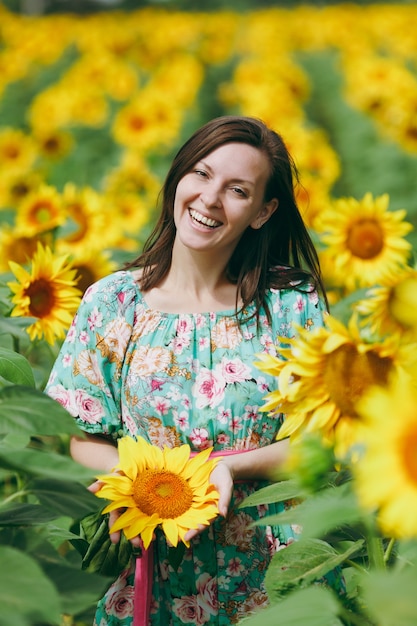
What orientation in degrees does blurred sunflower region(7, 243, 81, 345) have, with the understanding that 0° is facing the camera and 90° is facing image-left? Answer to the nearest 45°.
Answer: approximately 45°

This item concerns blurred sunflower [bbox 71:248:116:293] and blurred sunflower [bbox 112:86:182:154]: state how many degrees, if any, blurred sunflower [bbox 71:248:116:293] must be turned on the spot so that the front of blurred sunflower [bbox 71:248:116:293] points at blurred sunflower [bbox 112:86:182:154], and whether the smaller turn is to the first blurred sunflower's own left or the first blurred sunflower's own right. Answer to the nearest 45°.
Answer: approximately 180°

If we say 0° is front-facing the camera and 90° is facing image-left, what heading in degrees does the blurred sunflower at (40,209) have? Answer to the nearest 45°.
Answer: approximately 0°

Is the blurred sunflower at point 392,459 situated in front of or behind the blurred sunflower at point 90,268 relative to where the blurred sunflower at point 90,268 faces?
in front

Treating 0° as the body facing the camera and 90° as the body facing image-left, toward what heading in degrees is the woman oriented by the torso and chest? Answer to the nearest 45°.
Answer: approximately 0°

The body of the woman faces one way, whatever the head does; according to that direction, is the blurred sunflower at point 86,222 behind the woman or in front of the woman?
behind

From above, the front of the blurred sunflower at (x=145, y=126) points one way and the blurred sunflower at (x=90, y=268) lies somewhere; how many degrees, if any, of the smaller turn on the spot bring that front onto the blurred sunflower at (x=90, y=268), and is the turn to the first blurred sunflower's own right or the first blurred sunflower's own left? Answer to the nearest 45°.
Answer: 0° — it already faces it

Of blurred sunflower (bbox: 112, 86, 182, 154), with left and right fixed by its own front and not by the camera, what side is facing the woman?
front
